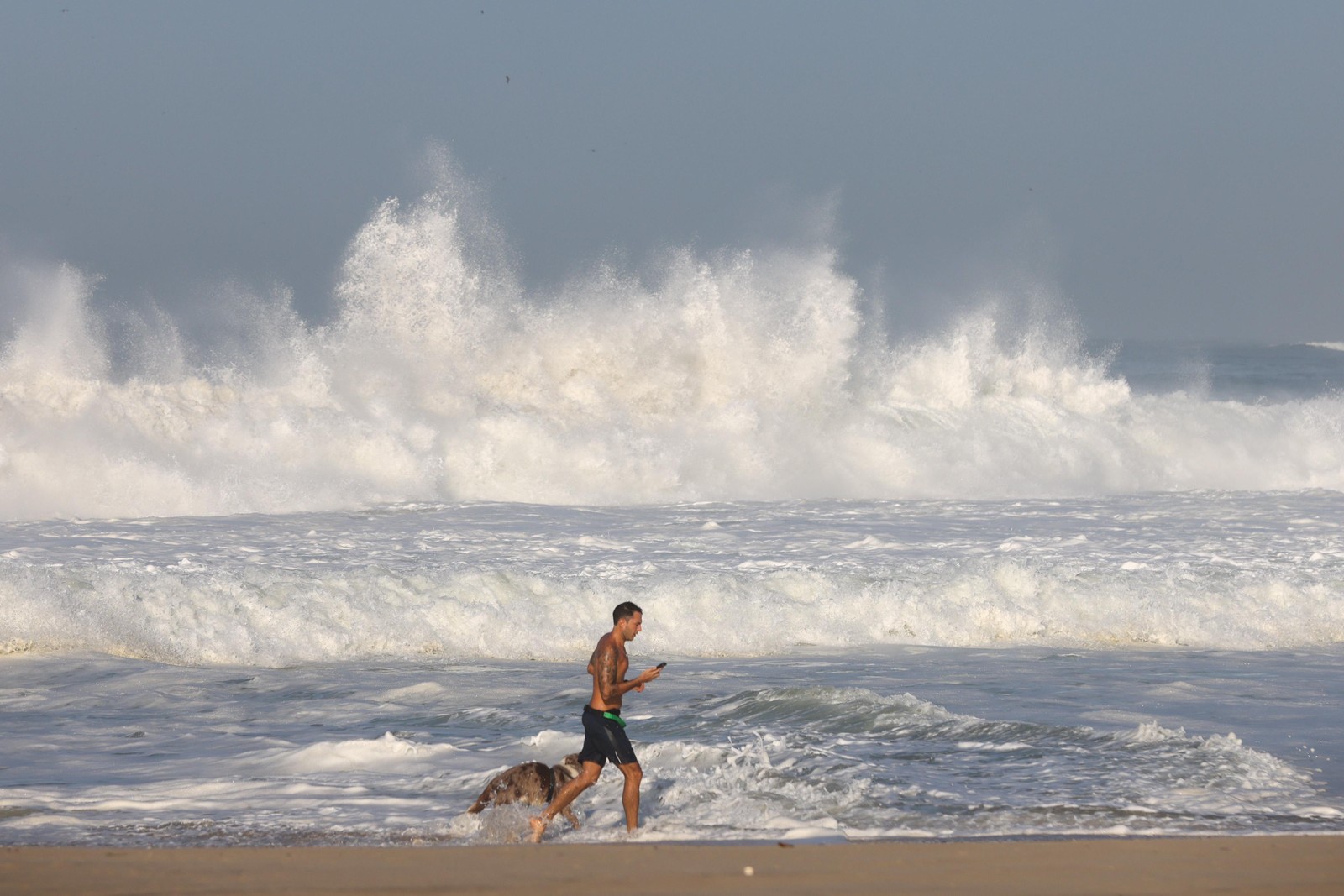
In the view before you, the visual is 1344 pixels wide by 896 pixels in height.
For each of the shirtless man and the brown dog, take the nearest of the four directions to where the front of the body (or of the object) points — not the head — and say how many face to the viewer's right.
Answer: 2

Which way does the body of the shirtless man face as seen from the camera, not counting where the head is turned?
to the viewer's right

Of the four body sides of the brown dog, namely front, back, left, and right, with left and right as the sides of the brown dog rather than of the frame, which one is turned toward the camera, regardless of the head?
right

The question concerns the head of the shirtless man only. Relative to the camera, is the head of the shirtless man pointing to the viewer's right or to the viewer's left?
to the viewer's right
